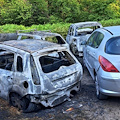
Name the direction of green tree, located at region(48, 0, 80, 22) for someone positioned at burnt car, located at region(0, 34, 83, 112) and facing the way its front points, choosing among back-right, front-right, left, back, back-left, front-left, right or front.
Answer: front-right

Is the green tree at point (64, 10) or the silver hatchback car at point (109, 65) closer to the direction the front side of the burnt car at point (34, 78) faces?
the green tree

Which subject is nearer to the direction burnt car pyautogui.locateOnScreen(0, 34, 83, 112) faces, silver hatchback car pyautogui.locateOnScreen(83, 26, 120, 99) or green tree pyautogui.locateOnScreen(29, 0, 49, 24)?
the green tree

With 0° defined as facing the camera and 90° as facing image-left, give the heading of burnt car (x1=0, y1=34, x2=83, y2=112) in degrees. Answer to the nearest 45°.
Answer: approximately 135°

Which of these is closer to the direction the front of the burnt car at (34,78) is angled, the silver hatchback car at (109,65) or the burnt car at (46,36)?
the burnt car

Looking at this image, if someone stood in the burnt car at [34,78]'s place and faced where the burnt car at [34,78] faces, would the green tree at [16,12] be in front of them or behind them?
in front

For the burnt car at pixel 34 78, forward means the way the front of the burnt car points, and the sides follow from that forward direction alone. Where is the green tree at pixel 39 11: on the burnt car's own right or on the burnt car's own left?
on the burnt car's own right

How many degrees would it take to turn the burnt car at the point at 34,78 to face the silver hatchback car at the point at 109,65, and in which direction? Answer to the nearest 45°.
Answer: approximately 135° to its right

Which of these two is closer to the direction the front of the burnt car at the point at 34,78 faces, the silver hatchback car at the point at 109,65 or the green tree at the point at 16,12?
the green tree
